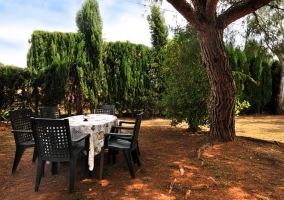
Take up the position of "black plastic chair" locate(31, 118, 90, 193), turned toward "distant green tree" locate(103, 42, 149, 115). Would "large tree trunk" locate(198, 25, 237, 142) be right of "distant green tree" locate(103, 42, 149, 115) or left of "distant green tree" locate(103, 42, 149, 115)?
right

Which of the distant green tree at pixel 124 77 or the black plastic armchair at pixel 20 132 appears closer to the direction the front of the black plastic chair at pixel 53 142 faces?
the distant green tree

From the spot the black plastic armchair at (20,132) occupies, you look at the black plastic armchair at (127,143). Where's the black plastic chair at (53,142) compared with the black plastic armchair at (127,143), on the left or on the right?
right

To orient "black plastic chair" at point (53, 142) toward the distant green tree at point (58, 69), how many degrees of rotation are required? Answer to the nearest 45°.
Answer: approximately 45° to its left

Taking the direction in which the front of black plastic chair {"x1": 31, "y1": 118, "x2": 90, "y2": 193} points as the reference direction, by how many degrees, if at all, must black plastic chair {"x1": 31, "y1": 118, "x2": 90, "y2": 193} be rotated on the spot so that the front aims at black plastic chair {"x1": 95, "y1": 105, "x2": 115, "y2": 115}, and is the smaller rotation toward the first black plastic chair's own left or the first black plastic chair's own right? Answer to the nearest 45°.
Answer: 0° — it already faces it

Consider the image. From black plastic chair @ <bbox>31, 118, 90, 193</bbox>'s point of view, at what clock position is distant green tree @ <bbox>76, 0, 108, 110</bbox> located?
The distant green tree is roughly at 11 o'clock from the black plastic chair.

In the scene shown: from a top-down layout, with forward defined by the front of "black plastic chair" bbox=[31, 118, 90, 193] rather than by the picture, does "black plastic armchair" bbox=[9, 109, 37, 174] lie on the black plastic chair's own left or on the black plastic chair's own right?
on the black plastic chair's own left

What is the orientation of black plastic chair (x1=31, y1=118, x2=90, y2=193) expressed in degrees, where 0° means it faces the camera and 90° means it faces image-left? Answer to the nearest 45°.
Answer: approximately 225°

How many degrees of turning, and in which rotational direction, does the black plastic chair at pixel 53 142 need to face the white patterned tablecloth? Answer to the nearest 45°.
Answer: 0° — it already faces it
